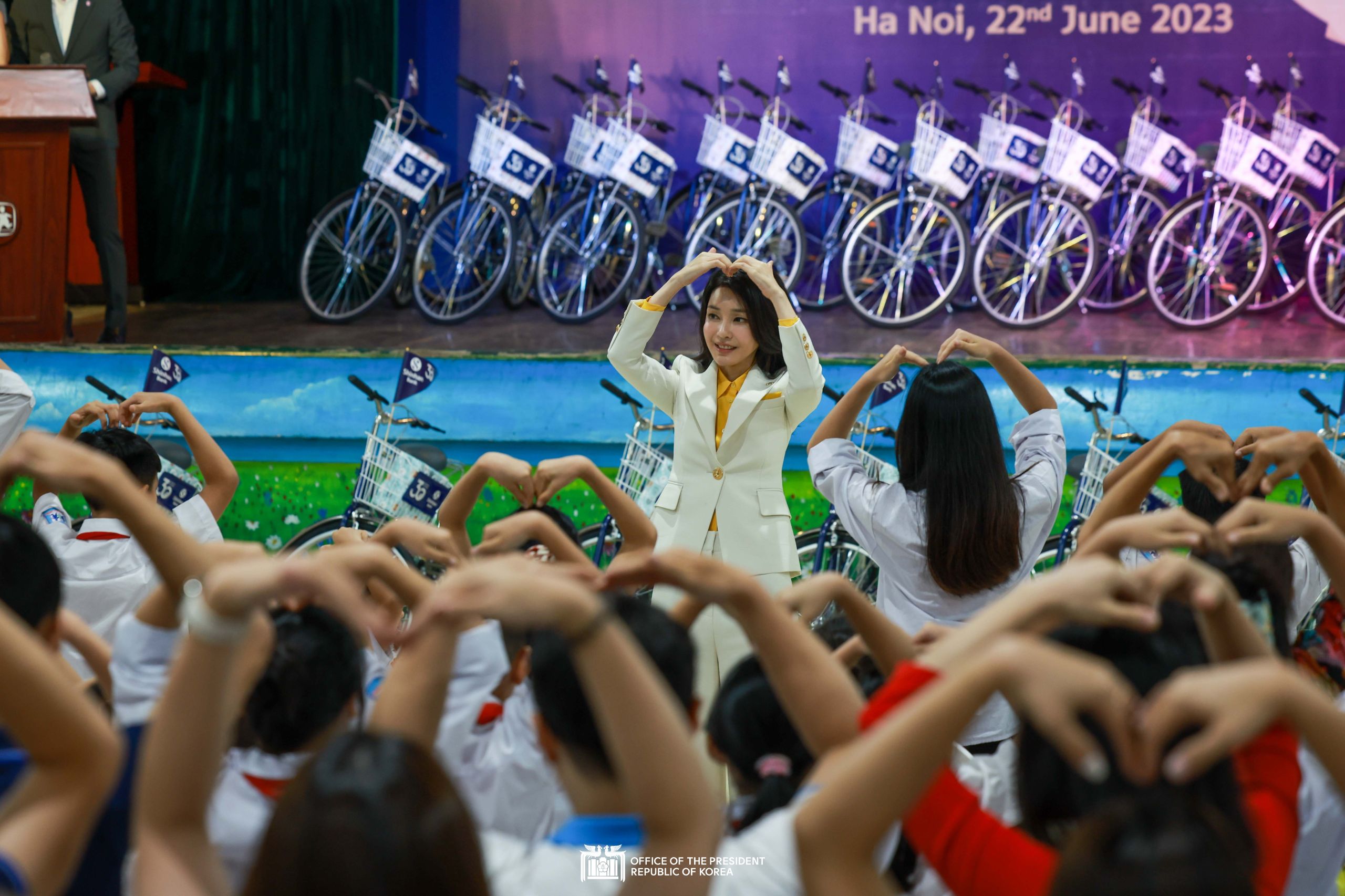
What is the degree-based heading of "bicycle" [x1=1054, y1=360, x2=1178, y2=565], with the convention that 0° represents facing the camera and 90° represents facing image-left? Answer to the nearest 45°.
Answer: approximately 45°

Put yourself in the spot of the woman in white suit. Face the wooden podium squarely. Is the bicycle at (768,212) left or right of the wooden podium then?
right

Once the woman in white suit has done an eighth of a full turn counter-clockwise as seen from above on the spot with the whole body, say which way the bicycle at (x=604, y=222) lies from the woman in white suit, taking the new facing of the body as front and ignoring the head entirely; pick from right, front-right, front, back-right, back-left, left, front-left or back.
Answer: back-left

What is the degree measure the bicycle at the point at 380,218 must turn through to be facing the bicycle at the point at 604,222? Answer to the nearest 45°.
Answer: approximately 135° to its left

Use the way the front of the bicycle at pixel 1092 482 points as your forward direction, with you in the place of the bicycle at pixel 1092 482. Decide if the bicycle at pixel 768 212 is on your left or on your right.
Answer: on your right

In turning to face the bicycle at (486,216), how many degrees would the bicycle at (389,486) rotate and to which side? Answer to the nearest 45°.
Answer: approximately 135° to its right

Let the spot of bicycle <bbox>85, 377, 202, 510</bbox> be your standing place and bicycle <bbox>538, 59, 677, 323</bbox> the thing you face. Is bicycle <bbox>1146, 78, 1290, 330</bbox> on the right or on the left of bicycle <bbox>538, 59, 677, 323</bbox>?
right
